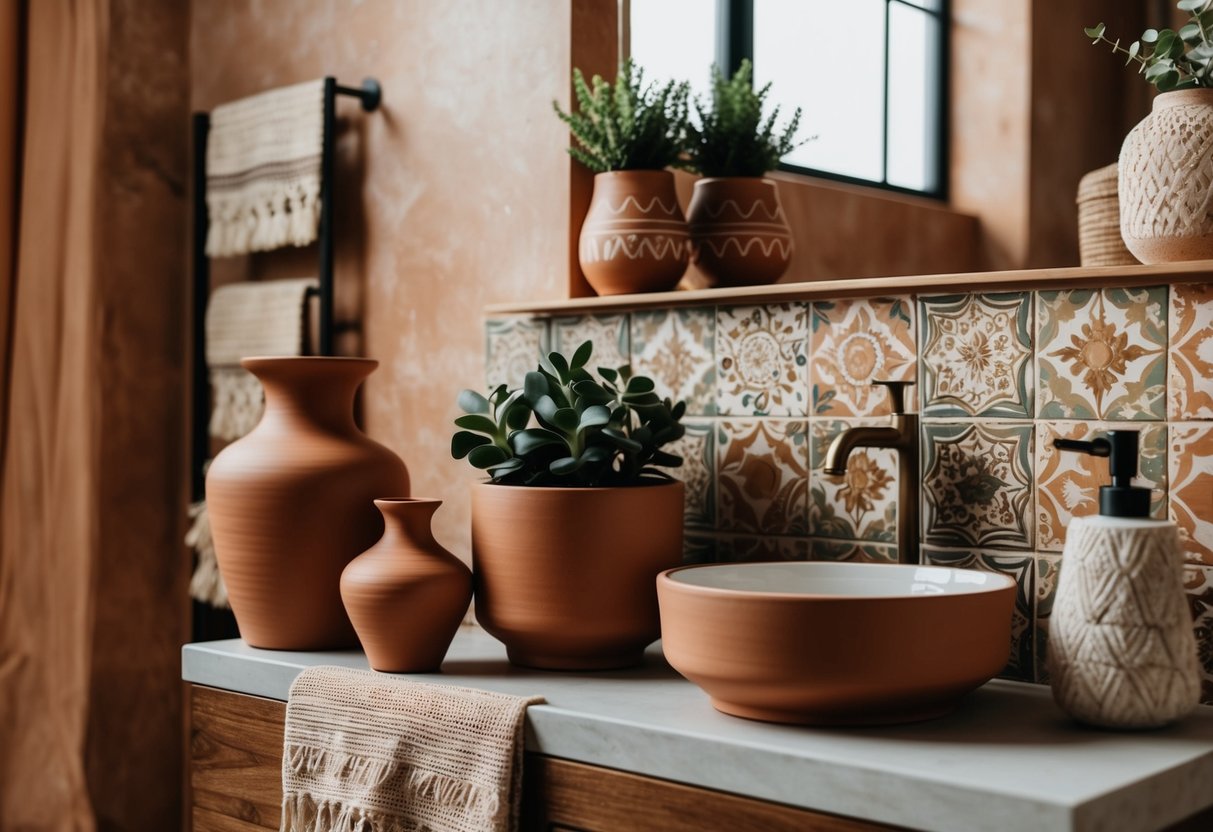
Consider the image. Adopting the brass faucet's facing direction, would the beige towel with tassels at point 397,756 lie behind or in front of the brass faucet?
in front

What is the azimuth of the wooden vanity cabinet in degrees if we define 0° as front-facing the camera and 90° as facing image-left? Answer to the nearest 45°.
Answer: approximately 45°

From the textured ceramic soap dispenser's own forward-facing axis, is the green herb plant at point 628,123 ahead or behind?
ahead

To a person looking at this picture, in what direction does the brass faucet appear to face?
facing to the left of the viewer

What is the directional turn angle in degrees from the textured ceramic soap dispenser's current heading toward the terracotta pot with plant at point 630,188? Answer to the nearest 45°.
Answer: approximately 45° to its right

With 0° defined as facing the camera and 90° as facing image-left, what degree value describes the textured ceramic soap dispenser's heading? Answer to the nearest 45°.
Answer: approximately 90°

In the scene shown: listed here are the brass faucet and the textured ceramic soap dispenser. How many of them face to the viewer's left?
2
